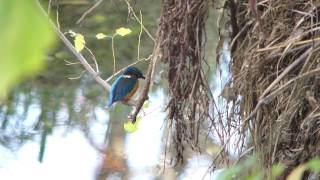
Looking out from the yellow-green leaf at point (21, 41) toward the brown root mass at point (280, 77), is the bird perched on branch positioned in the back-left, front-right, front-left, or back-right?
front-left

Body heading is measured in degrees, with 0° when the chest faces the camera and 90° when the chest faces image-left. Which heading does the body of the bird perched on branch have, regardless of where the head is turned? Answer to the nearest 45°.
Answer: approximately 270°

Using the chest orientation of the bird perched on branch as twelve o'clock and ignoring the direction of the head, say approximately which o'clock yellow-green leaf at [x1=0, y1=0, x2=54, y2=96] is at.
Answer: The yellow-green leaf is roughly at 3 o'clock from the bird perched on branch.
